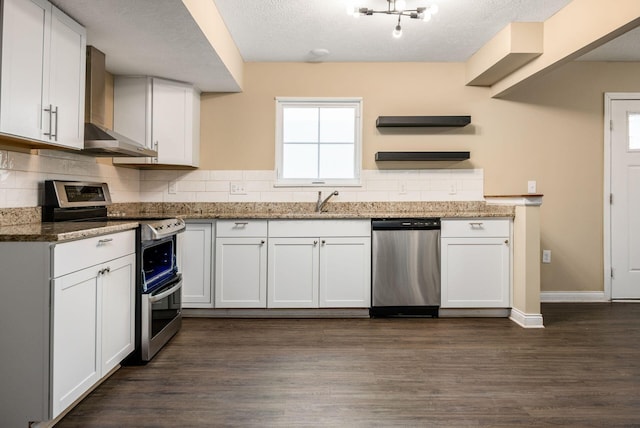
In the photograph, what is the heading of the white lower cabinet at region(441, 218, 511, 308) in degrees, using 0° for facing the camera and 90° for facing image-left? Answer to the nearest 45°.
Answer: approximately 0°

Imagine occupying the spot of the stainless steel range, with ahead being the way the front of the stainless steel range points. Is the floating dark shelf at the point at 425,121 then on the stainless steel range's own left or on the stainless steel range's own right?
on the stainless steel range's own left

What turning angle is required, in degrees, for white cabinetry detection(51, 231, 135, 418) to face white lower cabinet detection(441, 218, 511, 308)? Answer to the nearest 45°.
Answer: approximately 45° to its left

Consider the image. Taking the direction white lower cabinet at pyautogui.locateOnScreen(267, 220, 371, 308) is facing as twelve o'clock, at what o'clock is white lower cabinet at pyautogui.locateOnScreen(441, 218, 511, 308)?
white lower cabinet at pyautogui.locateOnScreen(441, 218, 511, 308) is roughly at 9 o'clock from white lower cabinet at pyautogui.locateOnScreen(267, 220, 371, 308).

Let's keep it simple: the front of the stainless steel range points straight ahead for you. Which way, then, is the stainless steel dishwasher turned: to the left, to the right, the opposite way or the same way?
to the right

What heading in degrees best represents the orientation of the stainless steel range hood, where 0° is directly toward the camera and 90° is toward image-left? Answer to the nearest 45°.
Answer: approximately 315°

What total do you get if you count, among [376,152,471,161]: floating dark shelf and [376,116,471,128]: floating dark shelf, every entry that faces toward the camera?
2

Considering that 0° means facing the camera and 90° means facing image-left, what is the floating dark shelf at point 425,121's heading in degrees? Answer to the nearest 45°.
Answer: approximately 0°

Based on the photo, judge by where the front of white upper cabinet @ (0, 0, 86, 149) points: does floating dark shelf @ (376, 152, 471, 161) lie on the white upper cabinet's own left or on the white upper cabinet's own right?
on the white upper cabinet's own left
